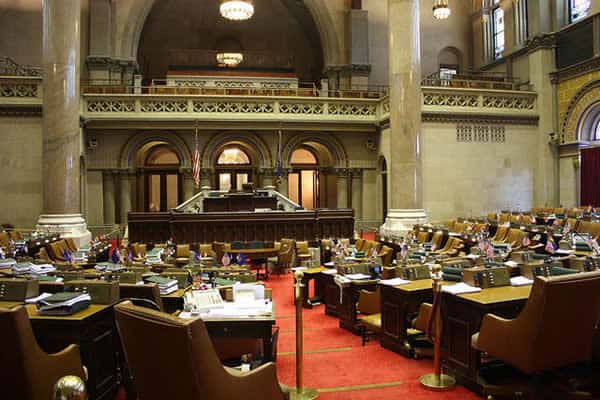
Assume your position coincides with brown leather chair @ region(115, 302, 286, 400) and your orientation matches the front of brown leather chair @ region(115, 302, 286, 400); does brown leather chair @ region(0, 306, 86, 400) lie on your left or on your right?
on your left

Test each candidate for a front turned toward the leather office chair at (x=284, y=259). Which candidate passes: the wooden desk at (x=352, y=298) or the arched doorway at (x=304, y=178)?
the arched doorway

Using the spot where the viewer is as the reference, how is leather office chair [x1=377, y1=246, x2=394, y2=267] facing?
facing away from the viewer and to the left of the viewer

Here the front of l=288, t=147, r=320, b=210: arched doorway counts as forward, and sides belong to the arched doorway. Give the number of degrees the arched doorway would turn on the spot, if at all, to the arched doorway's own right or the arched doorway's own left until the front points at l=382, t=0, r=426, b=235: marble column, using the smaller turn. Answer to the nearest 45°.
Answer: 0° — it already faces it

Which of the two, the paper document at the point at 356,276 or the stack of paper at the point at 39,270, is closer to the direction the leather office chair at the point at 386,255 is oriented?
the stack of paper

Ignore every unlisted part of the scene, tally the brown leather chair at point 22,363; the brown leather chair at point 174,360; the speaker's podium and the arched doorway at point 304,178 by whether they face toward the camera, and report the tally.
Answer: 2
